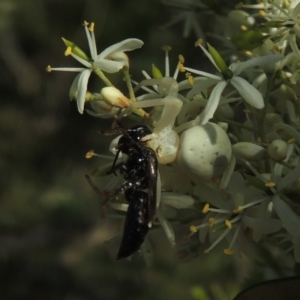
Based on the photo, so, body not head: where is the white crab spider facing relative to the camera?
to the viewer's left
